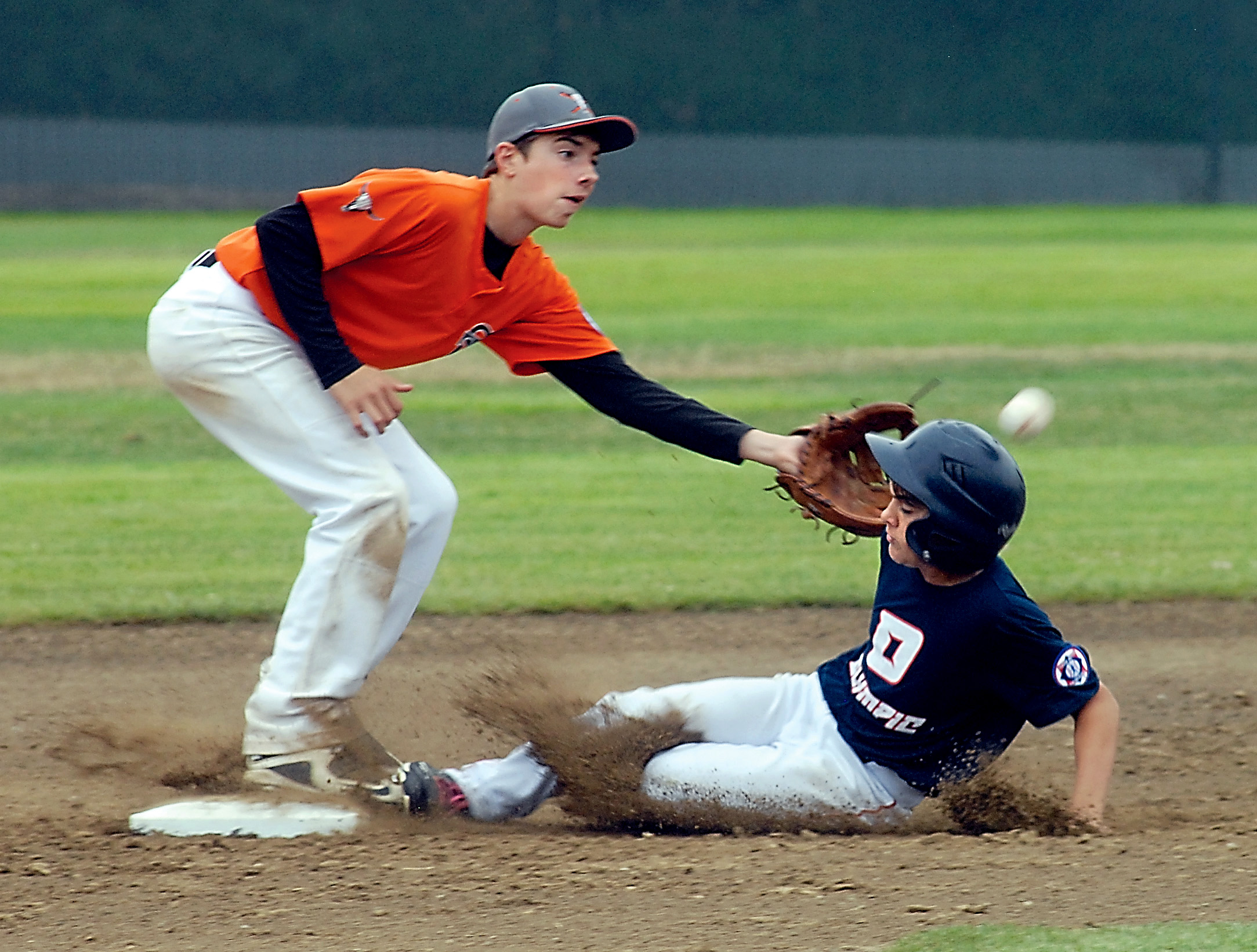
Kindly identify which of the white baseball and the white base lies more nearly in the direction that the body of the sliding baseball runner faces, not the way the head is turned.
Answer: the white base

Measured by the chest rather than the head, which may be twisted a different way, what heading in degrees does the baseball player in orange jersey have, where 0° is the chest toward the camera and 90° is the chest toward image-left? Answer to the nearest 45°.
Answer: approximately 315°

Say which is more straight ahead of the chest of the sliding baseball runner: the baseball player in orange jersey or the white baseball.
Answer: the baseball player in orange jersey

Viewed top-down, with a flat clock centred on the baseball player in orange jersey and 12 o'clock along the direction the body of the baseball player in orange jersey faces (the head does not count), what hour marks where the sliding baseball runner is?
The sliding baseball runner is roughly at 11 o'clock from the baseball player in orange jersey.

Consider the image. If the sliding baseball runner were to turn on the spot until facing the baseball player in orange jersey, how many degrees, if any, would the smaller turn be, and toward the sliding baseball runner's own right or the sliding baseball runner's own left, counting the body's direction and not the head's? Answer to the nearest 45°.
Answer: approximately 45° to the sliding baseball runner's own right

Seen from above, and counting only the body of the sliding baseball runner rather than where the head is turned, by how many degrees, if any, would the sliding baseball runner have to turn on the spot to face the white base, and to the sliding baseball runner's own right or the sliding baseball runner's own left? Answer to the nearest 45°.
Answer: approximately 45° to the sliding baseball runner's own right

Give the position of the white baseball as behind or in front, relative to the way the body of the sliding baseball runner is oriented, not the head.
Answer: behind

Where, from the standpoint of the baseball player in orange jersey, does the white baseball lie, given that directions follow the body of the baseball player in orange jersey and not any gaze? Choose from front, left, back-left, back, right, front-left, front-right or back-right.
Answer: front-left
